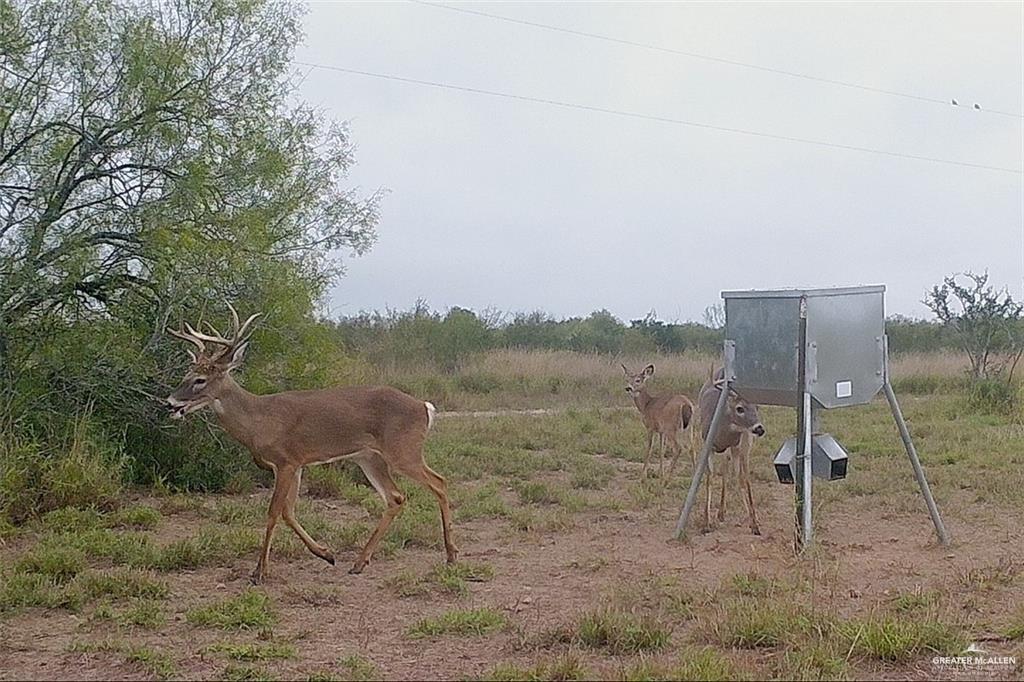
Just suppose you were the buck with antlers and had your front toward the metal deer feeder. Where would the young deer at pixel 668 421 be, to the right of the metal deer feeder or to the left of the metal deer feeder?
left

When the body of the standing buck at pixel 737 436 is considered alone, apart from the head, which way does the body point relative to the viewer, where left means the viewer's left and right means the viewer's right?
facing the viewer and to the right of the viewer

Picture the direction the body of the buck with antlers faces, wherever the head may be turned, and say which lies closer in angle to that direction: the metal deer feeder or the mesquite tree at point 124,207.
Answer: the mesquite tree

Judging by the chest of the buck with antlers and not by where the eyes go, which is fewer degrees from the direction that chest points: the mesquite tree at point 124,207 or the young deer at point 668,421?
the mesquite tree

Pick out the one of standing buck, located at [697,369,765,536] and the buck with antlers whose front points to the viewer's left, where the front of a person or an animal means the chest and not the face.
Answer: the buck with antlers

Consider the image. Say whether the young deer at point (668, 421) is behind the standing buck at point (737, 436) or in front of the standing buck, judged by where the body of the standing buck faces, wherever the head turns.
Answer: behind

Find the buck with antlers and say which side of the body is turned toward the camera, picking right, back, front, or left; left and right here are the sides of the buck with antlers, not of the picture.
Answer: left

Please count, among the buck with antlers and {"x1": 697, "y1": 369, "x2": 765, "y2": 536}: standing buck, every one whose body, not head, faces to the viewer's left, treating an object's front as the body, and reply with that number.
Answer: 1
